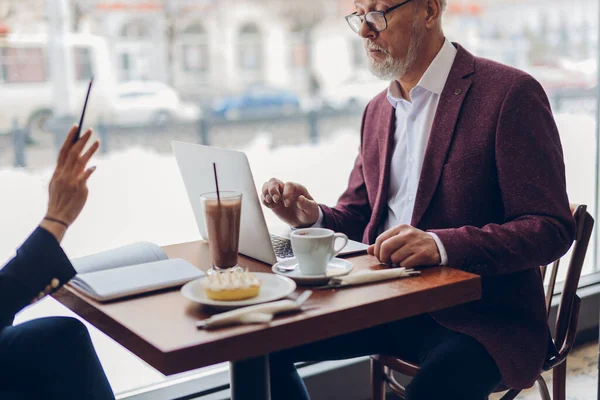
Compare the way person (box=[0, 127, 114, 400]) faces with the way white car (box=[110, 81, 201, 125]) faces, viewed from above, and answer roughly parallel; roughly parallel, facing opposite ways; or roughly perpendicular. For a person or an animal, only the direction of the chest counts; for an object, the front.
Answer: roughly parallel

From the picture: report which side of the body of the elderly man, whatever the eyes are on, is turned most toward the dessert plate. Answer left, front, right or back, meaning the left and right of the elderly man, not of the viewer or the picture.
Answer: front

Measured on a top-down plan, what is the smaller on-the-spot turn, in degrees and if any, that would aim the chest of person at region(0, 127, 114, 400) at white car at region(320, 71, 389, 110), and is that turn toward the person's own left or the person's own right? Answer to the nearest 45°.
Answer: approximately 45° to the person's own left

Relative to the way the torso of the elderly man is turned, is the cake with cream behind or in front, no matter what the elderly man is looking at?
in front

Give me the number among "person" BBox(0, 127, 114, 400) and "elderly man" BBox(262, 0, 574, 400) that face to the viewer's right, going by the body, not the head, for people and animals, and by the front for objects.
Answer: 1
